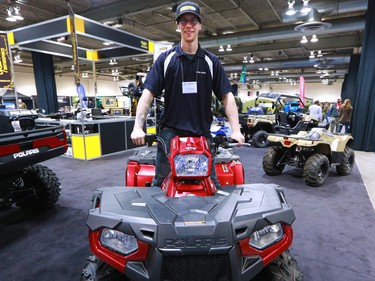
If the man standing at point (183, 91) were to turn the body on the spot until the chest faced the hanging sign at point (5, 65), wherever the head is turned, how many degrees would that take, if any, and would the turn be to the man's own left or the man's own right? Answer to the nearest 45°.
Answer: approximately 135° to the man's own right

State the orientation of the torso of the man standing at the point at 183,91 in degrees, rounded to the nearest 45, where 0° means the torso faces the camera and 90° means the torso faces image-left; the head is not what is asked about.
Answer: approximately 0°

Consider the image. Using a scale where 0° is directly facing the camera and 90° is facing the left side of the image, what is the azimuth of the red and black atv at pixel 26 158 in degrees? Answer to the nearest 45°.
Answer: approximately 135°

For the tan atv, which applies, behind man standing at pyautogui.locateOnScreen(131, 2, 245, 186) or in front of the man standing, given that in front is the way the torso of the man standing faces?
behind

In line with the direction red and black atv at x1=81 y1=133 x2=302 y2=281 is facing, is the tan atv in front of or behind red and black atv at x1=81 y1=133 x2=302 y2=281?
behind

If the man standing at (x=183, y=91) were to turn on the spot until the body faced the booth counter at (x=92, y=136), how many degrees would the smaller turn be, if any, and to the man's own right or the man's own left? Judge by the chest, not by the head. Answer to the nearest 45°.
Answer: approximately 135° to the man's own right

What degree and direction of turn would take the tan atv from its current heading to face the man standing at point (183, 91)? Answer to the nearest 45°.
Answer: approximately 135° to its right
